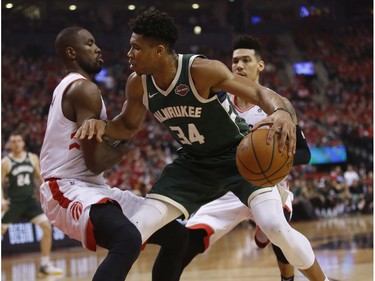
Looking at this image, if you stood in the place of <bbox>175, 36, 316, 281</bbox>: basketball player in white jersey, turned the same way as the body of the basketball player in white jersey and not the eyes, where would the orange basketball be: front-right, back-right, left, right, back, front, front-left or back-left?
front-left

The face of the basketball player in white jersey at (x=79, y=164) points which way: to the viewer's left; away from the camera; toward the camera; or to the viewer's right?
to the viewer's right

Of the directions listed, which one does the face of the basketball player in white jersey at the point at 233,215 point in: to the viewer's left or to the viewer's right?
to the viewer's left

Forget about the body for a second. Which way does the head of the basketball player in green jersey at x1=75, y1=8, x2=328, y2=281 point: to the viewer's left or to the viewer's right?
to the viewer's left

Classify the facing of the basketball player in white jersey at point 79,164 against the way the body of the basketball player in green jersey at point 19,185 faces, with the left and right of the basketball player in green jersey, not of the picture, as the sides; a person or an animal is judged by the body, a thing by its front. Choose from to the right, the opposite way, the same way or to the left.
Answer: to the left

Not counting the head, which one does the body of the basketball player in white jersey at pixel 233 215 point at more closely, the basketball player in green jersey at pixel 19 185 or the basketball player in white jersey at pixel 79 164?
the basketball player in white jersey

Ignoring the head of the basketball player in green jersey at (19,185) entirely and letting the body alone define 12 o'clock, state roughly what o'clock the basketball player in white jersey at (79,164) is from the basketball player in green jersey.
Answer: The basketball player in white jersey is roughly at 12 o'clock from the basketball player in green jersey.

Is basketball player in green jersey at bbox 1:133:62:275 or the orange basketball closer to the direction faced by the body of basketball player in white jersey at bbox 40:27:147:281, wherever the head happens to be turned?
the orange basketball

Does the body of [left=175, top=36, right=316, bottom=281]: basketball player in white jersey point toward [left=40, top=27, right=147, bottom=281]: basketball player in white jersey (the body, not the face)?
yes

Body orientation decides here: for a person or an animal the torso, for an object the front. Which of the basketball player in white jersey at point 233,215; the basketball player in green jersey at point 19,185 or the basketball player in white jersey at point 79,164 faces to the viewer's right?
the basketball player in white jersey at point 79,164

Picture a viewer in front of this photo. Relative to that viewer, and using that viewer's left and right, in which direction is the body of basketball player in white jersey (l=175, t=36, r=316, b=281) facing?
facing the viewer and to the left of the viewer

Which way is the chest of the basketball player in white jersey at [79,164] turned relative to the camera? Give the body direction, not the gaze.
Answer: to the viewer's right

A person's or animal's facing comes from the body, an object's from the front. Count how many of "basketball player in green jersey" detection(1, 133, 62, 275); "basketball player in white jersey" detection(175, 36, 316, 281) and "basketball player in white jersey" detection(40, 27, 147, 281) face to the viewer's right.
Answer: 1

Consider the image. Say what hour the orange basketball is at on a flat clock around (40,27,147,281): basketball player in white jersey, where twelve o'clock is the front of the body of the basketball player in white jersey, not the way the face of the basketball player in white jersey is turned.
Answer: The orange basketball is roughly at 1 o'clock from the basketball player in white jersey.
